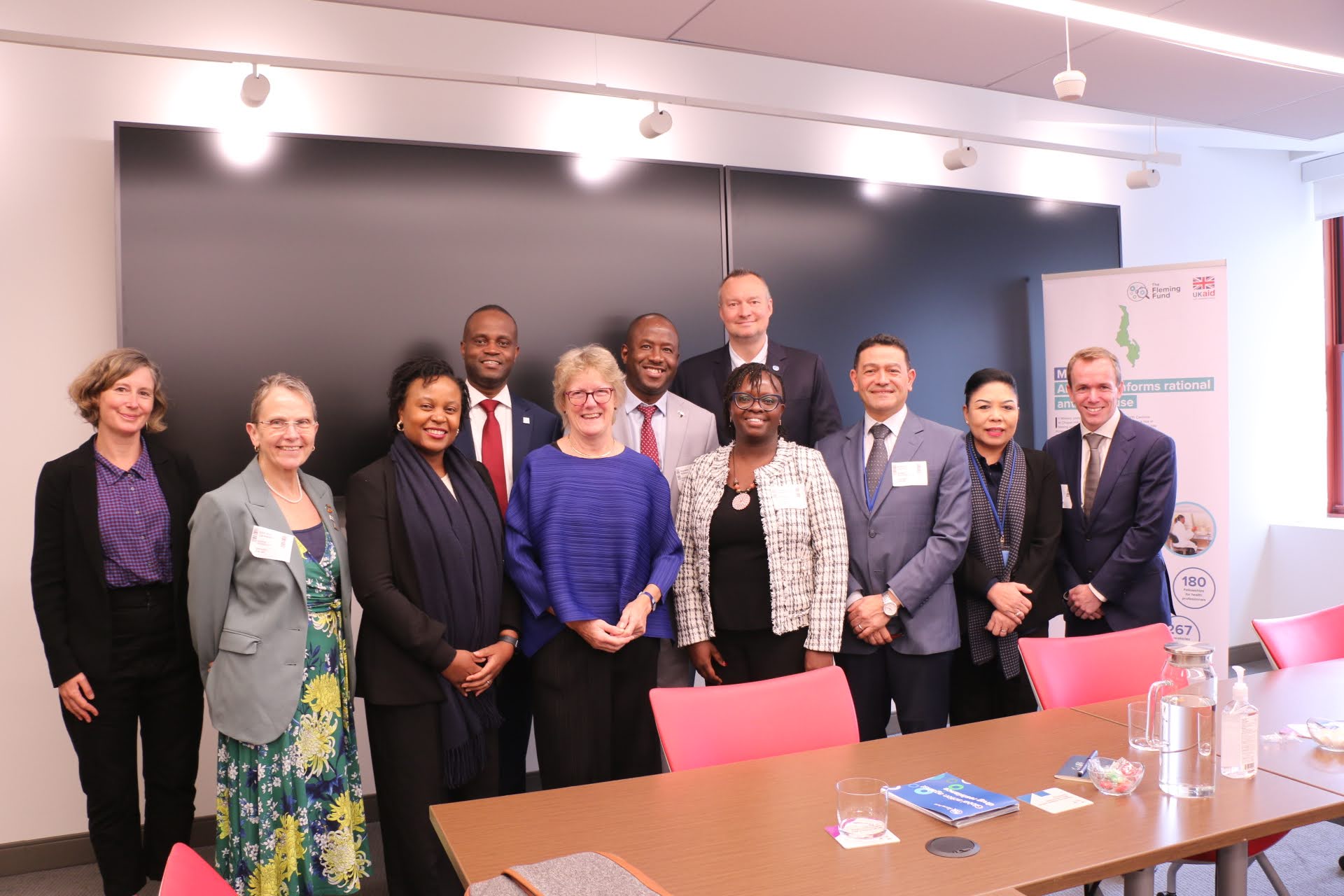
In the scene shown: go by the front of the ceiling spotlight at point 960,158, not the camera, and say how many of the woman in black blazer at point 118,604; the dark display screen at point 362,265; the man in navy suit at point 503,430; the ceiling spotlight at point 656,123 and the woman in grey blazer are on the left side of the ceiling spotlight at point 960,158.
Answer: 5

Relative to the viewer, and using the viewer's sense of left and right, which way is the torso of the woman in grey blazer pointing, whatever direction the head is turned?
facing the viewer and to the right of the viewer

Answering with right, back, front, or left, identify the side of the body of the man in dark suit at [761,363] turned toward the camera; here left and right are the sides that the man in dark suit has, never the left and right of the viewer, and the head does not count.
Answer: front

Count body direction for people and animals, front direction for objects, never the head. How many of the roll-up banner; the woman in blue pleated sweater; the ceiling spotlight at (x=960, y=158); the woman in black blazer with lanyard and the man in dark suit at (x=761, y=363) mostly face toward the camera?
4

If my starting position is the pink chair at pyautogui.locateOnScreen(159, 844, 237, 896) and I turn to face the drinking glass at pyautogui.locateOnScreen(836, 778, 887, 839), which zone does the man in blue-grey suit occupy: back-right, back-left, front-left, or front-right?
front-left

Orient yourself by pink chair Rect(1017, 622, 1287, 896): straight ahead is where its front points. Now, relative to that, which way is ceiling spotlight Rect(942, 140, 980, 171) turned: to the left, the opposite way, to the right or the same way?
the opposite way

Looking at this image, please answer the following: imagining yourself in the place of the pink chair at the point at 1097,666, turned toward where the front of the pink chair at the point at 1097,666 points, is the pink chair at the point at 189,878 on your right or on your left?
on your right

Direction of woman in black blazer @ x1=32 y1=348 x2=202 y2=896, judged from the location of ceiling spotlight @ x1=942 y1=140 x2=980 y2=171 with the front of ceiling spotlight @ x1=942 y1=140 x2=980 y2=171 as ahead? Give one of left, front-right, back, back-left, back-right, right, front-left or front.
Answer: left

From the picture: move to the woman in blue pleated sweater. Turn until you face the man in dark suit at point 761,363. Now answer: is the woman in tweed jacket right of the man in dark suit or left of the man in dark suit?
right

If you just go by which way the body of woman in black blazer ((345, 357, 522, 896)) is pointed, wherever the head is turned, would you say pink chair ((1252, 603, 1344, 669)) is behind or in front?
in front

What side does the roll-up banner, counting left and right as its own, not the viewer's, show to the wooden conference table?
front

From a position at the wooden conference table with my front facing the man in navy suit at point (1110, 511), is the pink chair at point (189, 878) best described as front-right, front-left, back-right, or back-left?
back-left

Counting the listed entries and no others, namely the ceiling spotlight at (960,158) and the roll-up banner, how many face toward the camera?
1

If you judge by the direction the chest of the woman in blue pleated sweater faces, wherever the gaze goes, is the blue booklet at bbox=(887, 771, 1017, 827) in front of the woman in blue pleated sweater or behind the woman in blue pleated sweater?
in front
